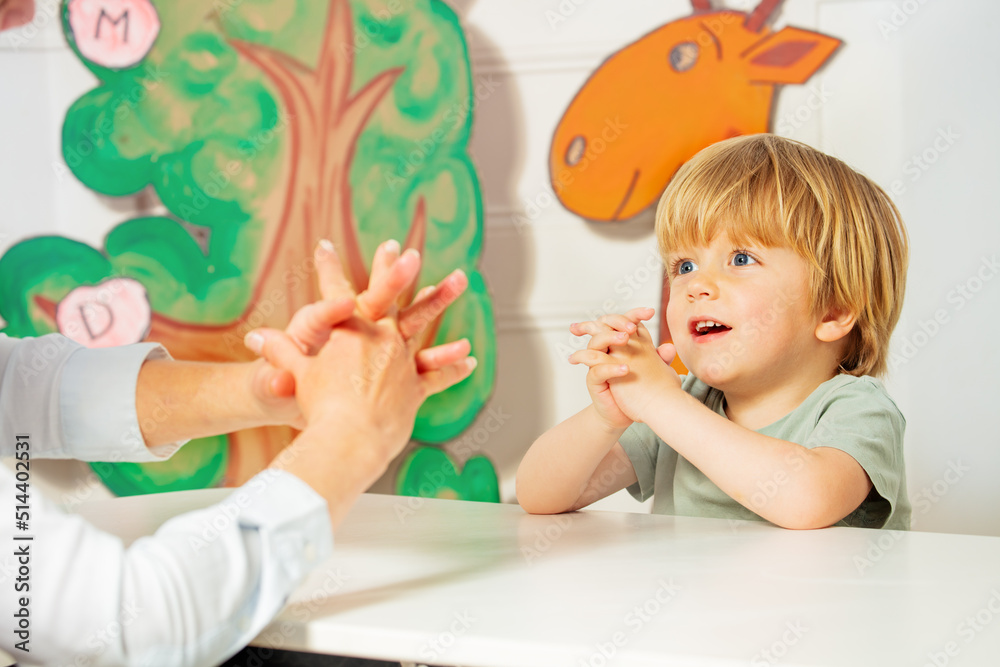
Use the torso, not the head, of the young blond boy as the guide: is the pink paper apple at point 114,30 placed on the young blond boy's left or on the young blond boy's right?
on the young blond boy's right

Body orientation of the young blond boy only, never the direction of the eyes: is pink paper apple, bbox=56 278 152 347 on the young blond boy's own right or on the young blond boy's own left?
on the young blond boy's own right

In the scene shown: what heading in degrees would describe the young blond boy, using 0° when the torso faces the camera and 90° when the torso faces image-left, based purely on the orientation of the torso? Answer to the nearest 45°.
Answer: approximately 45°
